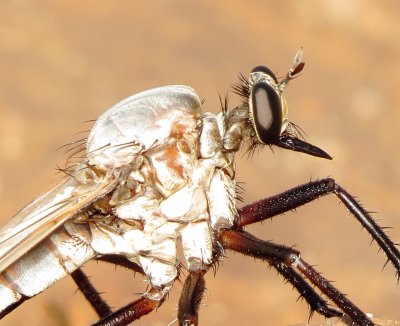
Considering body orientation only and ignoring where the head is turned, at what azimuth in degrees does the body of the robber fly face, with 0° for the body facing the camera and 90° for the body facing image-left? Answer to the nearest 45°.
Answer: approximately 270°
